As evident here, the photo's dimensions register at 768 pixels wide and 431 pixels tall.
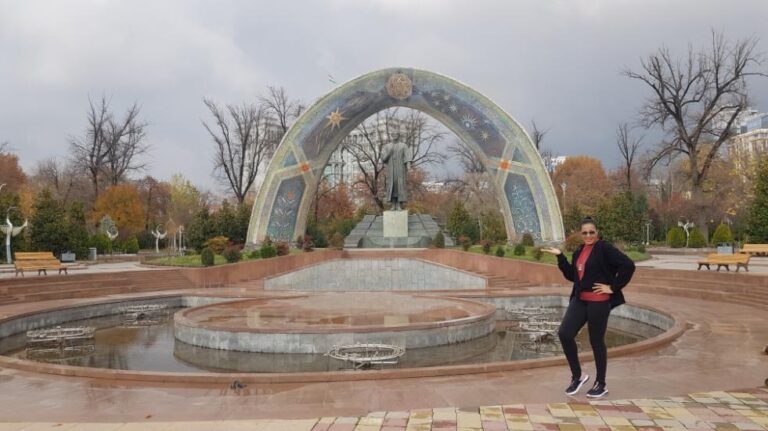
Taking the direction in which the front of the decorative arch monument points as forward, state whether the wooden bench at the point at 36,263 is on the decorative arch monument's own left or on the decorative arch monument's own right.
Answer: on the decorative arch monument's own right

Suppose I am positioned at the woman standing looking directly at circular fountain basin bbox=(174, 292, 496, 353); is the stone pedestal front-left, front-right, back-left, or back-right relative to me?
front-right

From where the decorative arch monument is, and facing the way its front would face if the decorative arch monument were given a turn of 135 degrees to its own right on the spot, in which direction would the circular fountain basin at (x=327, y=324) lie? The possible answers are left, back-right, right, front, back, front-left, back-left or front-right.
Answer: back-left

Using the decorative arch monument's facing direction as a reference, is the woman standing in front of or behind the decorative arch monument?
in front

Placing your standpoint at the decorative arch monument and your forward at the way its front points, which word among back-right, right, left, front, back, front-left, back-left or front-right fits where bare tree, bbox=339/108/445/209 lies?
back

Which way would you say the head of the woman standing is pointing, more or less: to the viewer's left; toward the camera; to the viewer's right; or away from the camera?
toward the camera

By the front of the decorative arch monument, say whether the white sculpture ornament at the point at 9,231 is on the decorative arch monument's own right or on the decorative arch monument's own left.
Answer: on the decorative arch monument's own right

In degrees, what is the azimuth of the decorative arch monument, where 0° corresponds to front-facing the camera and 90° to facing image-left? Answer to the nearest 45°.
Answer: approximately 0°
